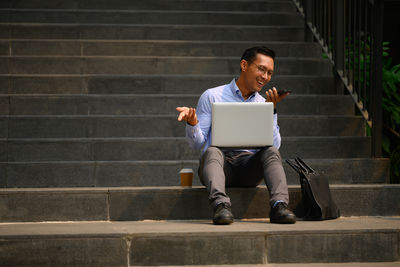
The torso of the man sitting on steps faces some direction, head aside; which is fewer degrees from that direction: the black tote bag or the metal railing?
the black tote bag

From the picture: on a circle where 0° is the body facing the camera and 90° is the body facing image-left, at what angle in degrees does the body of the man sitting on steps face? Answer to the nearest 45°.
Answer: approximately 0°

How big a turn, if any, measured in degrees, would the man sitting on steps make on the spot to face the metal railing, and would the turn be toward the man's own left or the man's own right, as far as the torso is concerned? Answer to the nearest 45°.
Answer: approximately 135° to the man's own left

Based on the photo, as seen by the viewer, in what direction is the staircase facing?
toward the camera

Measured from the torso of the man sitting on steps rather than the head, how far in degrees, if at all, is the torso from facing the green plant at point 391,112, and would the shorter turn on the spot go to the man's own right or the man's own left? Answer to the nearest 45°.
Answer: approximately 135° to the man's own left

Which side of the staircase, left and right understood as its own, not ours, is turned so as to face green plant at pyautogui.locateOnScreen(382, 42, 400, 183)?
left

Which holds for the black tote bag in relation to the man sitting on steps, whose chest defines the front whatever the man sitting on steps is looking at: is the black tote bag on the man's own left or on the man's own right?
on the man's own left

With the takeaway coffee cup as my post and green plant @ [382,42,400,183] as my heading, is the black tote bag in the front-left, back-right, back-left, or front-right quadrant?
front-right

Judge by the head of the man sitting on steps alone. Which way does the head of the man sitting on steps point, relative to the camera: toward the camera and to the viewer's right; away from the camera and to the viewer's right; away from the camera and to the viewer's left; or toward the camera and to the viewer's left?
toward the camera and to the viewer's right
